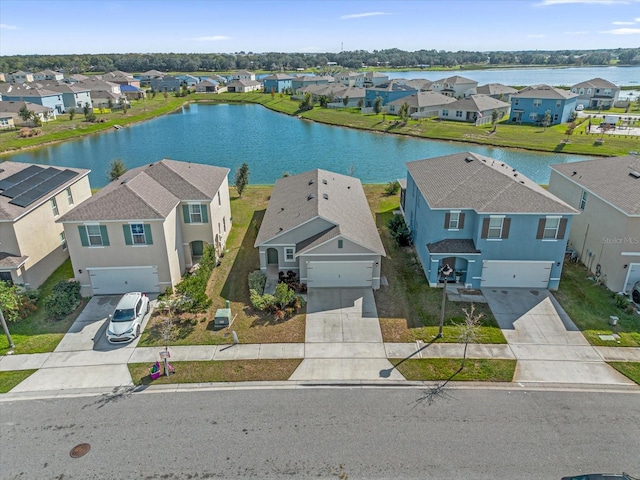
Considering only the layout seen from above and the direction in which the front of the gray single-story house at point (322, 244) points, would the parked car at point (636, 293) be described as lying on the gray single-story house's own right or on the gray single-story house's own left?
on the gray single-story house's own left

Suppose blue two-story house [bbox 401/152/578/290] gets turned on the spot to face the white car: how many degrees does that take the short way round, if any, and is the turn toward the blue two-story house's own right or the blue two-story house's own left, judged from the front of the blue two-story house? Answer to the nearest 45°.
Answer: approximately 45° to the blue two-story house's own right

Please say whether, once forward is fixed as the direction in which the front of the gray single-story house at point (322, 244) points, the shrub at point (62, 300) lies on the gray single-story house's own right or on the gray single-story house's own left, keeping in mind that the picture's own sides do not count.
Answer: on the gray single-story house's own right

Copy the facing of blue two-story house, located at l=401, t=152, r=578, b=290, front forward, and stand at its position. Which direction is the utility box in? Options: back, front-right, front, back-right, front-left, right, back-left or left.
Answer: front-right

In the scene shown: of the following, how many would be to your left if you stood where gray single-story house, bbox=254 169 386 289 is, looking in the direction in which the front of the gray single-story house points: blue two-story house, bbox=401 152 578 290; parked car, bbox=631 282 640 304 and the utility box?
2

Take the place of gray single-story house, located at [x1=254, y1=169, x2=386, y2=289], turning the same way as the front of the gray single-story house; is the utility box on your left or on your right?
on your right

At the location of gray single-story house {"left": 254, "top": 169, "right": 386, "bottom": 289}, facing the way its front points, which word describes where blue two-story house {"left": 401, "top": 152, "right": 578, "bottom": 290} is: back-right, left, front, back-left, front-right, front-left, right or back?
left

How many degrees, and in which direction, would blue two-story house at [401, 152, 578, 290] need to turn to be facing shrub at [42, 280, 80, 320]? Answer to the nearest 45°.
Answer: approximately 45° to its right

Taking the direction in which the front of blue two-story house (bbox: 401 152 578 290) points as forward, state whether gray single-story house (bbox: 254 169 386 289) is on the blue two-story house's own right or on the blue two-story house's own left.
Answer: on the blue two-story house's own right

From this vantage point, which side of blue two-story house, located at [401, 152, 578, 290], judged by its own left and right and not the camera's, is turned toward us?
front

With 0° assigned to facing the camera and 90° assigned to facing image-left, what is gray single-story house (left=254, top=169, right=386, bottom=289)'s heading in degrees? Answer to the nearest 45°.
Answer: approximately 0°

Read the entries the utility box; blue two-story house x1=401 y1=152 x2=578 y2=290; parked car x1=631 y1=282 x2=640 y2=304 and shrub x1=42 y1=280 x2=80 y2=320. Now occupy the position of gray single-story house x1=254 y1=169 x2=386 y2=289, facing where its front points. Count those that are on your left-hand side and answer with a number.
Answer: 2

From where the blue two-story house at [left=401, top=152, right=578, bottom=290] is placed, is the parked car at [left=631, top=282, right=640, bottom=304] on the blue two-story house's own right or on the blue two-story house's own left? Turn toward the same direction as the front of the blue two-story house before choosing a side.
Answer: on the blue two-story house's own left

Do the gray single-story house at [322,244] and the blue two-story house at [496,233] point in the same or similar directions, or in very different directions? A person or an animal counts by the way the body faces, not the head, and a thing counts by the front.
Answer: same or similar directions
